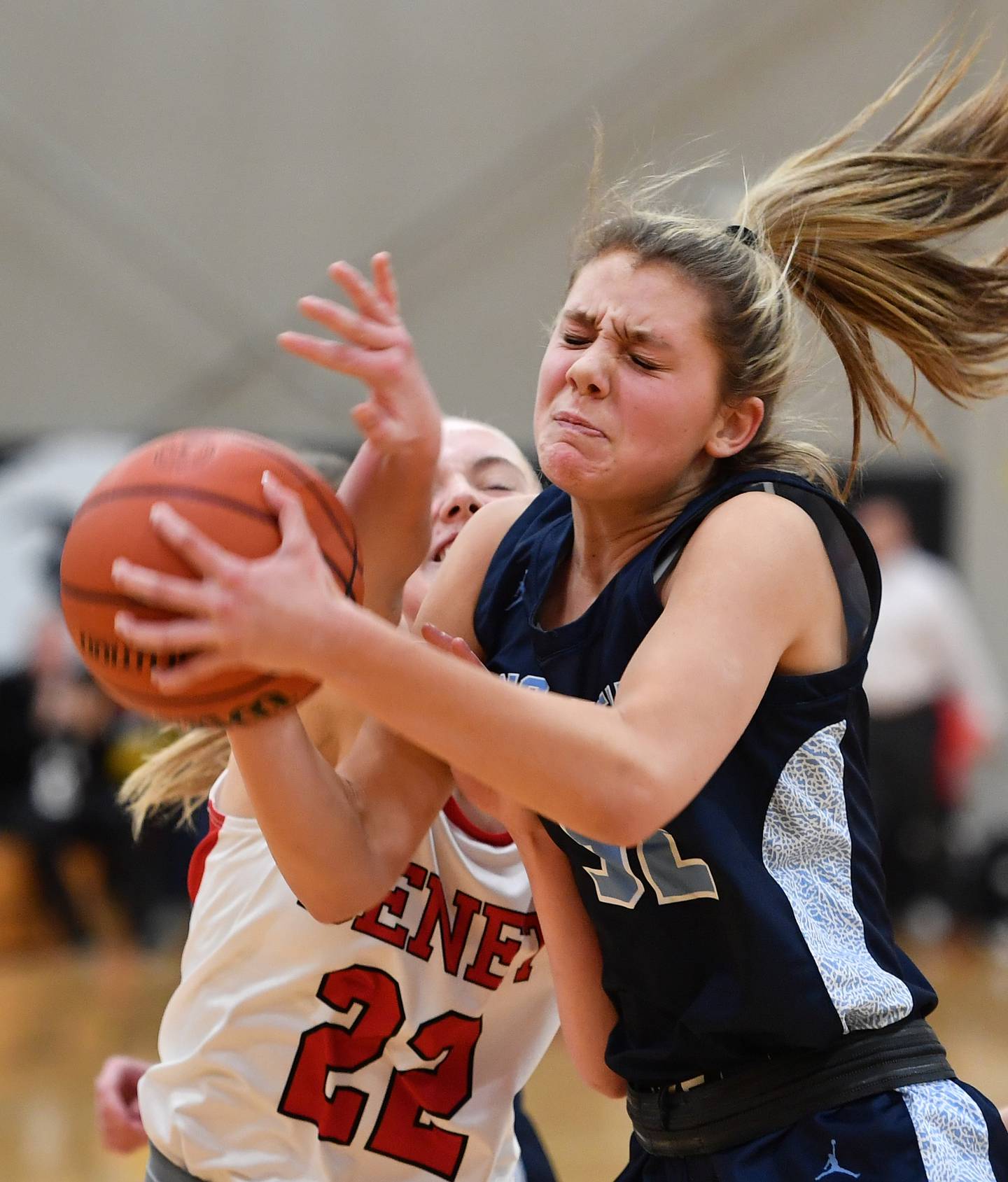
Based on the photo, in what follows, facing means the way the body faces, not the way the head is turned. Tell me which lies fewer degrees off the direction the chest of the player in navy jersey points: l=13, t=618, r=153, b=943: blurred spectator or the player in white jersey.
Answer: the player in white jersey

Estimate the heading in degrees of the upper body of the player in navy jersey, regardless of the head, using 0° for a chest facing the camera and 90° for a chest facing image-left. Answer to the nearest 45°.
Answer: approximately 45°

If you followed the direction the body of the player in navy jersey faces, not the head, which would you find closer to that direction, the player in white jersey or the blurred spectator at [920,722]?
the player in white jersey

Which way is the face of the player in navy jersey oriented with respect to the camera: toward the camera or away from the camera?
toward the camera

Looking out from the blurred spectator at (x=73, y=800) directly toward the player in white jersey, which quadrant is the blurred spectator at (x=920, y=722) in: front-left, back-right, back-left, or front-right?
front-left

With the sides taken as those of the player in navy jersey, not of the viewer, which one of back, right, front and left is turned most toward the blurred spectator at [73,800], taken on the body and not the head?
right

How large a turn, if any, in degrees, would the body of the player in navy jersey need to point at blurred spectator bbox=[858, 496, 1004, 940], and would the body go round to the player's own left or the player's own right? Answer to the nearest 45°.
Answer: approximately 135° to the player's own right
